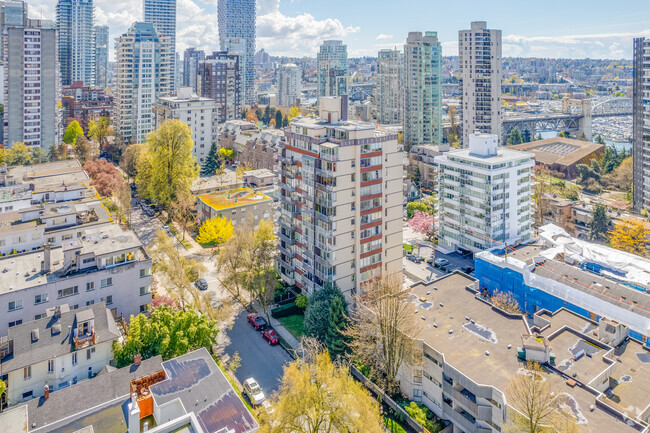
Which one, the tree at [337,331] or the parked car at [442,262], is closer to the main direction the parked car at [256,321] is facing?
the parked car

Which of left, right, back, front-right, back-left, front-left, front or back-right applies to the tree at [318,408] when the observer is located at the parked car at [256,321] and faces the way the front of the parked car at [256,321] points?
back-left

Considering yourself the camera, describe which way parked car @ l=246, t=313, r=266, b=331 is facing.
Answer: facing away from the viewer and to the left of the viewer
